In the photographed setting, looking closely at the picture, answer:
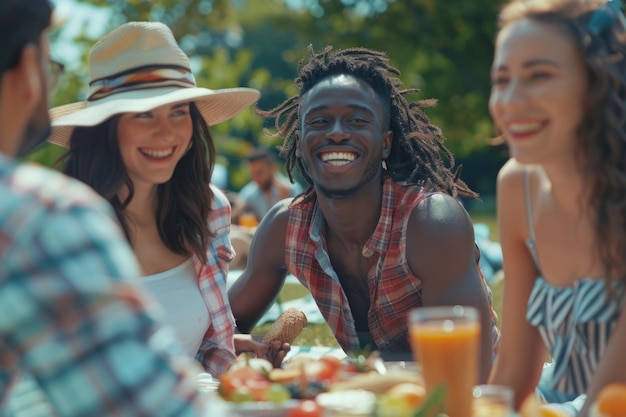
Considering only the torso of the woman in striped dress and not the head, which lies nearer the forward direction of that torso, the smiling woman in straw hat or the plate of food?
the plate of food

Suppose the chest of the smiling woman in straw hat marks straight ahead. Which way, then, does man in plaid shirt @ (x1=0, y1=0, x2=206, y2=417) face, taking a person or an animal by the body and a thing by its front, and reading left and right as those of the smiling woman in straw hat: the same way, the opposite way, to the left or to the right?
to the left

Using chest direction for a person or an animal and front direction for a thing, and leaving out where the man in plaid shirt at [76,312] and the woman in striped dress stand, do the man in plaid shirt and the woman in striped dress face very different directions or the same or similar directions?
very different directions

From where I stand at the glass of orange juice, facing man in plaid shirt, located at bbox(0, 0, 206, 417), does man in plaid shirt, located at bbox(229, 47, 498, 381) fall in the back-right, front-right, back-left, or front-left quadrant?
back-right

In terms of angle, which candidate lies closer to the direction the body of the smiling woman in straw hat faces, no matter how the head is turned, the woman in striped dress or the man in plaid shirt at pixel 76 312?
the woman in striped dress

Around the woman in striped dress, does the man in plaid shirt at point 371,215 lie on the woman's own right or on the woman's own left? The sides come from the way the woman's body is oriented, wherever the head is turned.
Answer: on the woman's own right

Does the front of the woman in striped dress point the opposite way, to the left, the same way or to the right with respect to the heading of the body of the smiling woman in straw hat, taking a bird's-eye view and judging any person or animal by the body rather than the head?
to the right

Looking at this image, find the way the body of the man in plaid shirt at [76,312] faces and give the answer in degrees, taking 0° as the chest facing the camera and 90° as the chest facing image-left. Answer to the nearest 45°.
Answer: approximately 225°

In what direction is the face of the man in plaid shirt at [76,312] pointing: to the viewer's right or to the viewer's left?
to the viewer's right
